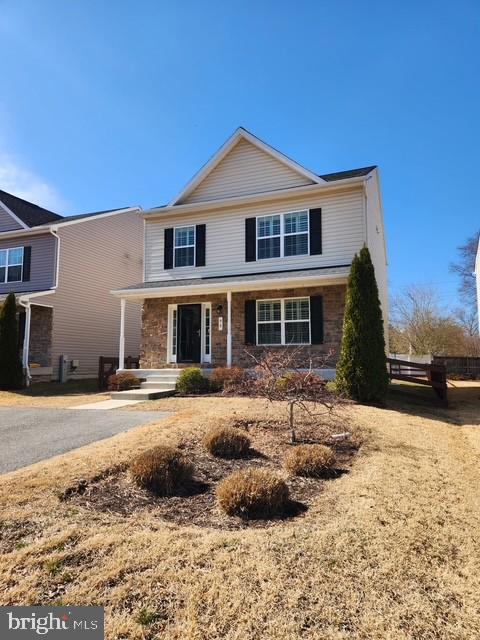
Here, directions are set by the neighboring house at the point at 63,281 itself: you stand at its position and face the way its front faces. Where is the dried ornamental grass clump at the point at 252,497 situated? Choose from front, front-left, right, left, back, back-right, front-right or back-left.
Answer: front-left

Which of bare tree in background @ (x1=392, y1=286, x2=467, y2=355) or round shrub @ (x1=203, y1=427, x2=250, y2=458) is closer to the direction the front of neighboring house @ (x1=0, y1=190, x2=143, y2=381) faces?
the round shrub

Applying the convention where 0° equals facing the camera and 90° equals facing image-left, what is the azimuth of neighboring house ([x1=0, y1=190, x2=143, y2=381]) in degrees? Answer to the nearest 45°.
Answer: approximately 45°

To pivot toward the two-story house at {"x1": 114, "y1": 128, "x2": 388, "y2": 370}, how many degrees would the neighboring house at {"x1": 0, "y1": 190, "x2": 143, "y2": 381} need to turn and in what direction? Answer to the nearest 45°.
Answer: approximately 90° to its left

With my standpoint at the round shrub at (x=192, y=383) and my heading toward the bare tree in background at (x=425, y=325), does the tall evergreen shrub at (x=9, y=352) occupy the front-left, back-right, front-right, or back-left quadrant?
back-left

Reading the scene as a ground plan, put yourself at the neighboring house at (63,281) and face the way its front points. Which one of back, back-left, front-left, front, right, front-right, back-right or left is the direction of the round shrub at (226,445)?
front-left

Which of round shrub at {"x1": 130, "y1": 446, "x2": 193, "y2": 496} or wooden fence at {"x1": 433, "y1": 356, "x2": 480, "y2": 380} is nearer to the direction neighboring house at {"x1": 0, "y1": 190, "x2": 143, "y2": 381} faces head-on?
the round shrub

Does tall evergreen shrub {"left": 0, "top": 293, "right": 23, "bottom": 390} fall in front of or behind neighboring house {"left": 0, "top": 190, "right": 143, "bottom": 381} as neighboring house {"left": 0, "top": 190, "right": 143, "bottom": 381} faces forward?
in front

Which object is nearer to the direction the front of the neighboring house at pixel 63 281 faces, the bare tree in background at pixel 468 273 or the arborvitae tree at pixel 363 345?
the arborvitae tree

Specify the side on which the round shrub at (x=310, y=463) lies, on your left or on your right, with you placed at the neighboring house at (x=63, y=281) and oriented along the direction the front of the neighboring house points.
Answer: on your left

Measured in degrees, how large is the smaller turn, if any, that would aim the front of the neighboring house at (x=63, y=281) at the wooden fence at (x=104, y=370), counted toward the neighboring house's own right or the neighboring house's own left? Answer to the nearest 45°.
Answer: approximately 45° to the neighboring house's own left

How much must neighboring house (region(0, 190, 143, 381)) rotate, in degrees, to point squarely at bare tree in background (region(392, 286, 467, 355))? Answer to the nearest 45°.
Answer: approximately 135° to its left

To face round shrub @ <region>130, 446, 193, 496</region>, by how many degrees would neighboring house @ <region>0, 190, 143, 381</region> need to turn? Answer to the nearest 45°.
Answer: approximately 45° to its left
